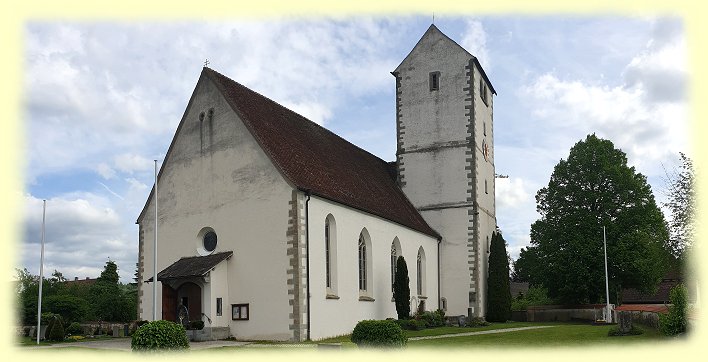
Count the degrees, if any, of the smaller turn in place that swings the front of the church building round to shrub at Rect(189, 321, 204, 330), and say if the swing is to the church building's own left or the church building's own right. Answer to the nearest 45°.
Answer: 0° — it already faces it

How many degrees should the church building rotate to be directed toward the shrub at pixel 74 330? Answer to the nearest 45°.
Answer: approximately 45° to its right

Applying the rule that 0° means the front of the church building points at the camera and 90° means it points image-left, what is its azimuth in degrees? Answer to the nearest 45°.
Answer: approximately 45°

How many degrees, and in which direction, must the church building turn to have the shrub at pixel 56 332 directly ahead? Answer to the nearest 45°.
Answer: approximately 45° to its right

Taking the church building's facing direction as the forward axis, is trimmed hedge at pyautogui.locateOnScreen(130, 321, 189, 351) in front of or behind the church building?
in front

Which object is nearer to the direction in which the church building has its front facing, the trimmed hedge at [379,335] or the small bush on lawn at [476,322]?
the trimmed hedge

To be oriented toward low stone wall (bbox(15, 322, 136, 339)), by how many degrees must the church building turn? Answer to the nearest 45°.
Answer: approximately 90° to its right

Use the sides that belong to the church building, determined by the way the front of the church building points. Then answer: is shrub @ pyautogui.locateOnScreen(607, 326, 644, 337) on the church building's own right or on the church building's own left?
on the church building's own left

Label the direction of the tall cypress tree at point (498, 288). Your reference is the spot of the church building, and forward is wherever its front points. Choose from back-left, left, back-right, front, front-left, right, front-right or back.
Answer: back

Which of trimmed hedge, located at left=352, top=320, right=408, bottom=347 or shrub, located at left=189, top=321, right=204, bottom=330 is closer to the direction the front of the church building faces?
the shrub
